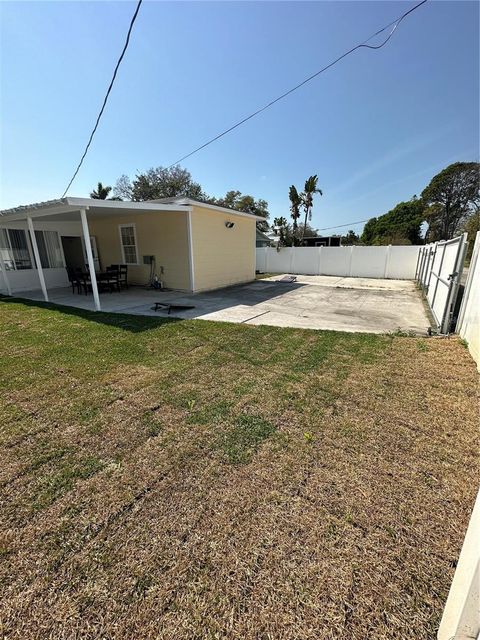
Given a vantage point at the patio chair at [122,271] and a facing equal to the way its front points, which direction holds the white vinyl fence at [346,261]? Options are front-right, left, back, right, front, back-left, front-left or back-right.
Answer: back

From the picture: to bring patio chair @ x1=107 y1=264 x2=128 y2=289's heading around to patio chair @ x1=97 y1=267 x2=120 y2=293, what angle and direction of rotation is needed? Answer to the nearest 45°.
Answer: approximately 45° to its left

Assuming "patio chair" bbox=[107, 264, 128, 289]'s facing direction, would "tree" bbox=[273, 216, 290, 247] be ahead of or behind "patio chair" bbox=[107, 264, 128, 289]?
behind

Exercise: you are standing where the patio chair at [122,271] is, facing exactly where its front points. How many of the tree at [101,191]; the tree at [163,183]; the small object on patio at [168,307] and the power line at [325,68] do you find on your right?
2

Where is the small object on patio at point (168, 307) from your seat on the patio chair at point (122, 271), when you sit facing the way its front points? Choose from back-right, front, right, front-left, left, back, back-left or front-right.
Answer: left

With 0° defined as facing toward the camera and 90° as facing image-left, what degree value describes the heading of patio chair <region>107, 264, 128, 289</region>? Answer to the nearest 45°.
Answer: approximately 90°

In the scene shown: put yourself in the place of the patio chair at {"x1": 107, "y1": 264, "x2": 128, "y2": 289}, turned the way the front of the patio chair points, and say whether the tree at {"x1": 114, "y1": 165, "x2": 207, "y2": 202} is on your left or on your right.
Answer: on your right

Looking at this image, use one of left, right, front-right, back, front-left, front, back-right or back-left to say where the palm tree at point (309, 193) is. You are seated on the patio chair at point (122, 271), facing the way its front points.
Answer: back-right

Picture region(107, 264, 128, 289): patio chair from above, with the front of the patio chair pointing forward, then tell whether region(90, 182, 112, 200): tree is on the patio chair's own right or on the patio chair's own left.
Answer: on the patio chair's own right
